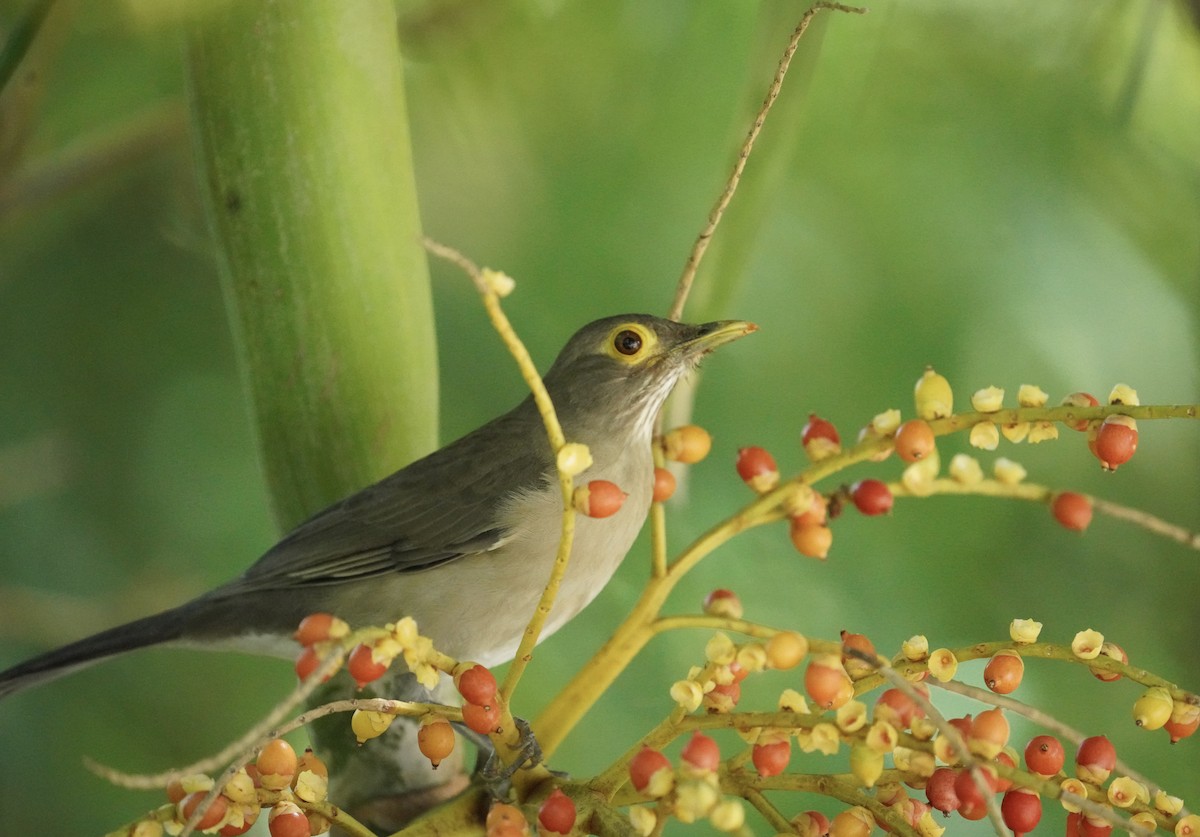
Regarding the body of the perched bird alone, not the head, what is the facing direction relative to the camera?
to the viewer's right

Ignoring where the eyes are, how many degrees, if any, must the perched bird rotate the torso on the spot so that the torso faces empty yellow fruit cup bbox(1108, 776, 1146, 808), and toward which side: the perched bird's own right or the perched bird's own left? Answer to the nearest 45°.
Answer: approximately 45° to the perched bird's own right

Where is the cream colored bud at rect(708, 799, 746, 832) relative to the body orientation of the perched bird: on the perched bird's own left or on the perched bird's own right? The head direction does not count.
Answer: on the perched bird's own right
